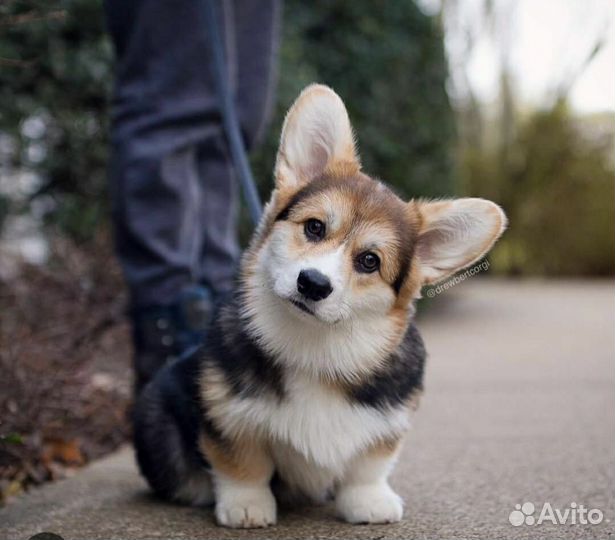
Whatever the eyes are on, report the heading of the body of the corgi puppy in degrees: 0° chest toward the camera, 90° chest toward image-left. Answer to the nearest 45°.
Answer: approximately 315°
